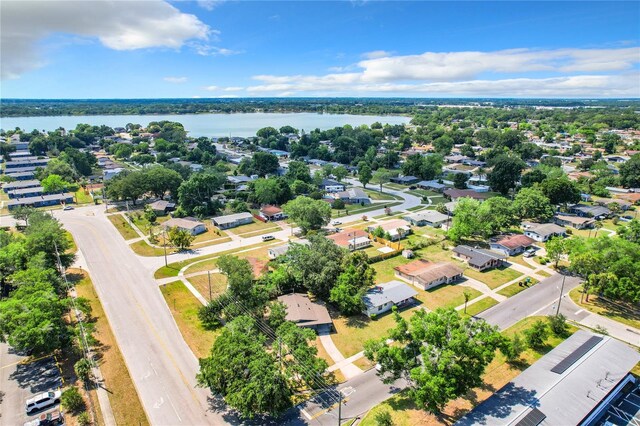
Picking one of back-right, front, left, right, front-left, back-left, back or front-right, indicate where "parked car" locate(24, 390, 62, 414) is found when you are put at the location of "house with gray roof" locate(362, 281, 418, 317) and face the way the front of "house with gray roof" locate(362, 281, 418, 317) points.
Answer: right

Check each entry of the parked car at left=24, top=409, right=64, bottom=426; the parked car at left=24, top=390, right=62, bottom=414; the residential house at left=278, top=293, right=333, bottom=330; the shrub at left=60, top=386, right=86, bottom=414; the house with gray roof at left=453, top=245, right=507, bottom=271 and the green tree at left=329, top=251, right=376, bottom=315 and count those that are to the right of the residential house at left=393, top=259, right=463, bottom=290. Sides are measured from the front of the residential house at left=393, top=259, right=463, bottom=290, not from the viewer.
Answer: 5

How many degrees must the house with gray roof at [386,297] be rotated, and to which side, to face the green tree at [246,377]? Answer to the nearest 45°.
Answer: approximately 90° to its right

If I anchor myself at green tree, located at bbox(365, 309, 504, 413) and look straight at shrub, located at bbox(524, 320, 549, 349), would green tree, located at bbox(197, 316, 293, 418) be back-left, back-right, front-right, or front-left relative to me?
back-left

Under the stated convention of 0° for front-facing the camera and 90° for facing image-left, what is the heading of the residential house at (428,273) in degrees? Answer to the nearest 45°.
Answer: approximately 315°

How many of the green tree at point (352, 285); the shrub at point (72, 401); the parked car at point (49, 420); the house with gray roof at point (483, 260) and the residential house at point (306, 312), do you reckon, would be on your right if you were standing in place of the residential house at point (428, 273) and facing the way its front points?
4

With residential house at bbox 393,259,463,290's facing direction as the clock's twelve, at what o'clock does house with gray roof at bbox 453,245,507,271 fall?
The house with gray roof is roughly at 9 o'clock from the residential house.

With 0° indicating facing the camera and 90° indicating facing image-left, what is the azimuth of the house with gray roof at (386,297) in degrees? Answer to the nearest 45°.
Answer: approximately 315°

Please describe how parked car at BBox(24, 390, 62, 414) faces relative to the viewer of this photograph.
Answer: facing away from the viewer and to the right of the viewer
